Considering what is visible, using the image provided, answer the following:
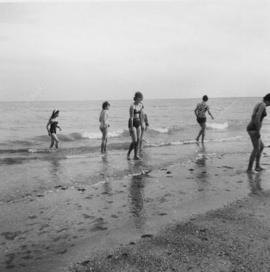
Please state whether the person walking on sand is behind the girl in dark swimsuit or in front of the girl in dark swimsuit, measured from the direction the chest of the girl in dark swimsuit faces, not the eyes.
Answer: in front

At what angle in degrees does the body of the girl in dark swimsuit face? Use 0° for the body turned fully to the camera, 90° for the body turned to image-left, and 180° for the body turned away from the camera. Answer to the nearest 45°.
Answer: approximately 315°
